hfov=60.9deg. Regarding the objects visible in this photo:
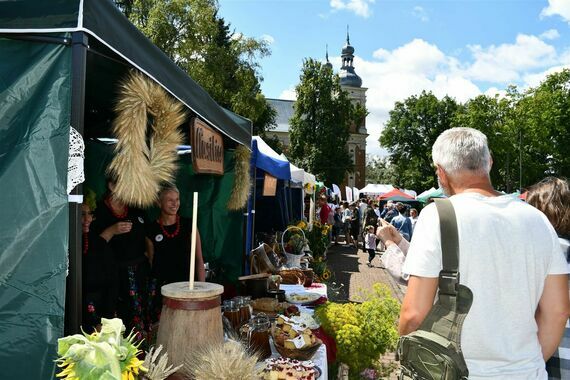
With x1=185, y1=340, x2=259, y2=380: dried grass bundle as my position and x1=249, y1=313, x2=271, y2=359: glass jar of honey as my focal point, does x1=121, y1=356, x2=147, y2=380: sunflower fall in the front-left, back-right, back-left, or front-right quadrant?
back-left

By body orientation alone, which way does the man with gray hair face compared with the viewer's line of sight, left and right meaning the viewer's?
facing away from the viewer and to the left of the viewer

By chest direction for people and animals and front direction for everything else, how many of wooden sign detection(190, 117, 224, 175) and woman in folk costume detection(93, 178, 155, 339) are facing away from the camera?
0

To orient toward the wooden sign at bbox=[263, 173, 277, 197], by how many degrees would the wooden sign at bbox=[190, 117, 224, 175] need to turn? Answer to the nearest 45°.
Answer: approximately 135° to its left

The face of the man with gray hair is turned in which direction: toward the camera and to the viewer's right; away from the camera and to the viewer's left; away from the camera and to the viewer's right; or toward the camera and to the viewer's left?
away from the camera and to the viewer's left

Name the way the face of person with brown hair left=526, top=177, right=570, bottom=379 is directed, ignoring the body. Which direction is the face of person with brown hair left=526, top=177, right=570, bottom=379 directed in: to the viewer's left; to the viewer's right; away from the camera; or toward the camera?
away from the camera

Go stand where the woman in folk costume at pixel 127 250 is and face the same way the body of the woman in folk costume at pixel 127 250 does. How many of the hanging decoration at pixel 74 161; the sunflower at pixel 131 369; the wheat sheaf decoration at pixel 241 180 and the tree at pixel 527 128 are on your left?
2

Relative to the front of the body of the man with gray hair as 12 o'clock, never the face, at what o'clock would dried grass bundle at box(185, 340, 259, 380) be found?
The dried grass bundle is roughly at 10 o'clock from the man with gray hair.

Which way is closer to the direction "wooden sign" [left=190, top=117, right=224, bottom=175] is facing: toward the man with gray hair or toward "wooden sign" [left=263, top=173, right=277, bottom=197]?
the man with gray hair

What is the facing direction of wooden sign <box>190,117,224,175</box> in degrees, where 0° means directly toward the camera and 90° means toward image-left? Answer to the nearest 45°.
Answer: approximately 315°

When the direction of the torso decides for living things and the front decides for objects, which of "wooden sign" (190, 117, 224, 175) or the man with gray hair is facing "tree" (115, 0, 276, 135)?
the man with gray hair

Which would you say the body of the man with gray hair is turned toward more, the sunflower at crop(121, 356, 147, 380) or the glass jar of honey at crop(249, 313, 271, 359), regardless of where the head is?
the glass jar of honey

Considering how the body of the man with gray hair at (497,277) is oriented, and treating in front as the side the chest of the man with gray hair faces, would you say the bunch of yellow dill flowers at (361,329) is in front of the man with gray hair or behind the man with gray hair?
in front
